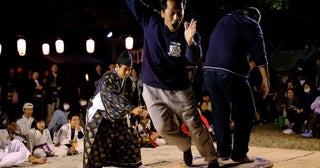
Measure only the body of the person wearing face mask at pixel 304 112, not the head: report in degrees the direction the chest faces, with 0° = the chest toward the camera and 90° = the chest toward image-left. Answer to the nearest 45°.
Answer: approximately 45°

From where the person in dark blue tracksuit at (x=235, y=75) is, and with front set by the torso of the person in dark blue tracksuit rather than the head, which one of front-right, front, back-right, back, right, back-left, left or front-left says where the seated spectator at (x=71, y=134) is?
left

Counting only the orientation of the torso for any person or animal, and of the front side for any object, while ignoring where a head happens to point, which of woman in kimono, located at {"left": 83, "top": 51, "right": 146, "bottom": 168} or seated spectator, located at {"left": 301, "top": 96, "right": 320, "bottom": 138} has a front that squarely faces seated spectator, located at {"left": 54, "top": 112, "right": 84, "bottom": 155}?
seated spectator, located at {"left": 301, "top": 96, "right": 320, "bottom": 138}

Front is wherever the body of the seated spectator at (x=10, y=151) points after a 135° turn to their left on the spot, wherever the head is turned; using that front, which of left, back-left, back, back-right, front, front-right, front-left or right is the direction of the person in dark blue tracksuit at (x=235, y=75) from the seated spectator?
back

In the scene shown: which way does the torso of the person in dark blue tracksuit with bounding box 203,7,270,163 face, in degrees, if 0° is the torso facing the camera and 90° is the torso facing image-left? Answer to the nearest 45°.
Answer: approximately 225°

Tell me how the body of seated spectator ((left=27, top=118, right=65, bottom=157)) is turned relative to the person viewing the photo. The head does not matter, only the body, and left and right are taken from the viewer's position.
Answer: facing the viewer and to the right of the viewer

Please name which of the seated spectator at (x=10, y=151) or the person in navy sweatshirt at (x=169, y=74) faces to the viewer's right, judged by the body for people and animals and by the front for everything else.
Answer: the seated spectator

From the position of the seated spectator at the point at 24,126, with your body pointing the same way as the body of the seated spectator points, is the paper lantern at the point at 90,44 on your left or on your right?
on your left

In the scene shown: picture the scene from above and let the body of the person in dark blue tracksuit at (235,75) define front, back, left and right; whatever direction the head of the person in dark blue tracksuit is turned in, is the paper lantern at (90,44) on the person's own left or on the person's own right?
on the person's own left

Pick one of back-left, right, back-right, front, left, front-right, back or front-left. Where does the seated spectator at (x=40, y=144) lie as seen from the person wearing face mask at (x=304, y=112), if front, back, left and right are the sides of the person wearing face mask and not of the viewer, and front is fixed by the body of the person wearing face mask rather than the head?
front
